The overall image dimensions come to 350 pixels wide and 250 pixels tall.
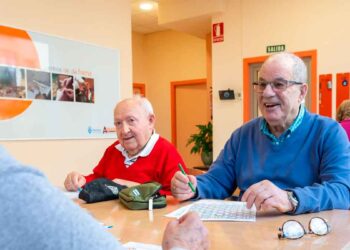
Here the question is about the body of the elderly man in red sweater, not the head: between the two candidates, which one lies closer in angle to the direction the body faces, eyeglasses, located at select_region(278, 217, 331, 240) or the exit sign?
the eyeglasses

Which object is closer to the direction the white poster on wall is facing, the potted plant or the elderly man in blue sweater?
the elderly man in blue sweater

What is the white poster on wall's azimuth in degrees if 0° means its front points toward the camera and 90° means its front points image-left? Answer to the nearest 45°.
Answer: approximately 315°

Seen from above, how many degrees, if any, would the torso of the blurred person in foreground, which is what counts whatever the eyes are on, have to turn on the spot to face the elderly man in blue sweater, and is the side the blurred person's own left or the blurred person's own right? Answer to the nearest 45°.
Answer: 0° — they already face them

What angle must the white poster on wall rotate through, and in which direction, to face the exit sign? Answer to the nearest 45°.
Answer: approximately 45° to its left

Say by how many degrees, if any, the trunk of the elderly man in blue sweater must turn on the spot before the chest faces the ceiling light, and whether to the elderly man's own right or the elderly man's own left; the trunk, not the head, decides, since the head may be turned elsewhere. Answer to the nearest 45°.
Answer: approximately 90° to the elderly man's own right

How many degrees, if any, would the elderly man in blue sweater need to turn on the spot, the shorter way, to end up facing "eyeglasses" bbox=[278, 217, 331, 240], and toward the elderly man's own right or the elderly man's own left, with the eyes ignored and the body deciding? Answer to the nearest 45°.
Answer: approximately 45° to the elderly man's own left

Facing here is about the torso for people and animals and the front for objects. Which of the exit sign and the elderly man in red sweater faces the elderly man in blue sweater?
the exit sign

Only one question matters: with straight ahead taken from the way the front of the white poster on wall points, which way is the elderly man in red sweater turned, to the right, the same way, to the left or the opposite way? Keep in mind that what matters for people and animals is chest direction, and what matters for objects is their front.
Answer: to the right

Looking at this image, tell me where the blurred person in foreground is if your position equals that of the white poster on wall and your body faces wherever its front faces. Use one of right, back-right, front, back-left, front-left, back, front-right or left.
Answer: front-right

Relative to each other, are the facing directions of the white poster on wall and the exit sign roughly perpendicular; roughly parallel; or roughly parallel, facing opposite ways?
roughly perpendicular
